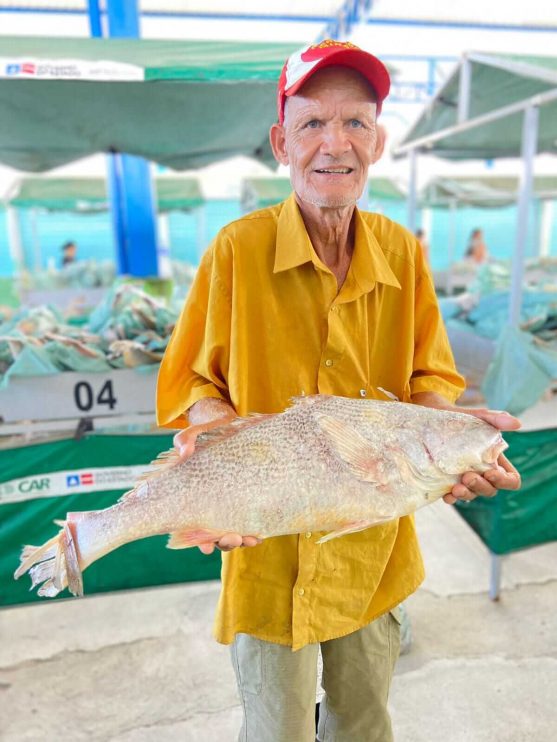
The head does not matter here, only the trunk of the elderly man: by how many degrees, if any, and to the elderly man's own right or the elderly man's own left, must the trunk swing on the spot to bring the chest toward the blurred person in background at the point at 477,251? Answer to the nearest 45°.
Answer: approximately 180°

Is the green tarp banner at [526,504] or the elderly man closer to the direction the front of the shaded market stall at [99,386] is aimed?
the elderly man

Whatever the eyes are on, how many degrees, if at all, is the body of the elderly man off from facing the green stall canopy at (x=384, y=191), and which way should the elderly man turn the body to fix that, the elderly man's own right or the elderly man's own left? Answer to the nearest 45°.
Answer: approximately 180°

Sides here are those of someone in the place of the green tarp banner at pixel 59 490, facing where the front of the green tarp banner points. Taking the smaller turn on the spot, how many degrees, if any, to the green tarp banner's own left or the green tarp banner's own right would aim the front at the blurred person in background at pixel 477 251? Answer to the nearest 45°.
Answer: approximately 135° to the green tarp banner's own left

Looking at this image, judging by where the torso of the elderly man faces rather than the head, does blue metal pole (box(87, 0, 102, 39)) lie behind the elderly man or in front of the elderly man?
behind

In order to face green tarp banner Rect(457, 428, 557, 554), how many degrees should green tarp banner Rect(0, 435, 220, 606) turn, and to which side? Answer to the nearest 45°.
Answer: approximately 90° to its left

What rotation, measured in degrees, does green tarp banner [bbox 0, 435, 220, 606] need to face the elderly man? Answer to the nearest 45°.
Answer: approximately 45° to its left

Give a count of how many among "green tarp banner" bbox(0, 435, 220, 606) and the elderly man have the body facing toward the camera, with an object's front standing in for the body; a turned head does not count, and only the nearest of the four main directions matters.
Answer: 2

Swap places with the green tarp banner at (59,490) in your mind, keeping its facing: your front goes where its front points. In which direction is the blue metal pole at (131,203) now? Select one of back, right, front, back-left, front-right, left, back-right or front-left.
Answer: back

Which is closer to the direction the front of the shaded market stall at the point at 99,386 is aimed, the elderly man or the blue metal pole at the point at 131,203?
the elderly man

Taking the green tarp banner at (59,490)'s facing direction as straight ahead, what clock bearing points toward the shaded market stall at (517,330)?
The shaded market stall is roughly at 9 o'clock from the green tarp banner.

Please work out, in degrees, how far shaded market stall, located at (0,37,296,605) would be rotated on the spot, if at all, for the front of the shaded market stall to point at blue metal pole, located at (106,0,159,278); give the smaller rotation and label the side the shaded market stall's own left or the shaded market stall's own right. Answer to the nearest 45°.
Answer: approximately 180°

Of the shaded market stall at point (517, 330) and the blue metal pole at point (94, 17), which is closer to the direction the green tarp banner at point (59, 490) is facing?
the shaded market stall

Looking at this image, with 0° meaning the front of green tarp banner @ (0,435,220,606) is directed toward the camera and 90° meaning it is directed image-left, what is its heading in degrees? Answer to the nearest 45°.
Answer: approximately 0°

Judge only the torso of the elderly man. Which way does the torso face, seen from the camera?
toward the camera

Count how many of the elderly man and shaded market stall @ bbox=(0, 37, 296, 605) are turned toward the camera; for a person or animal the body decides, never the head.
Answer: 2

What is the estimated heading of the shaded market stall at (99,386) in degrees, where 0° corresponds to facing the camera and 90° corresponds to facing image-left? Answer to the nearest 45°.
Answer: approximately 0°
